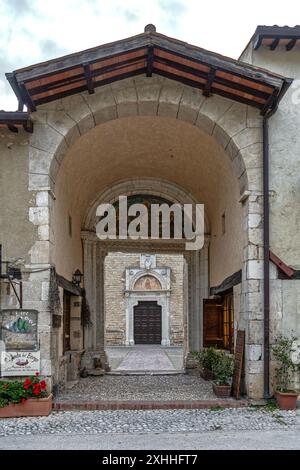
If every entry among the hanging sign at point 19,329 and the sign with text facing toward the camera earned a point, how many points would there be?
2

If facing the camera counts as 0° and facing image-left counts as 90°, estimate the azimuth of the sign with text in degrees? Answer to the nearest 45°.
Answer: approximately 0°

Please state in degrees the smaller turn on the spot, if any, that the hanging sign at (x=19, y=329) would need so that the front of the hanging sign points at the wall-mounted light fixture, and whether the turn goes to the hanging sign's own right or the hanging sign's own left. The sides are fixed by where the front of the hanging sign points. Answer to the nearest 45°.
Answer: approximately 180°

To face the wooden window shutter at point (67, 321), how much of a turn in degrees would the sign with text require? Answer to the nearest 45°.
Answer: approximately 180°

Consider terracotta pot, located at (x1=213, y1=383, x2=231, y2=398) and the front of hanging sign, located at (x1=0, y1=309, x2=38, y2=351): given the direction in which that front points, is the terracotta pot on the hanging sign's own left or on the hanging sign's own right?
on the hanging sign's own left

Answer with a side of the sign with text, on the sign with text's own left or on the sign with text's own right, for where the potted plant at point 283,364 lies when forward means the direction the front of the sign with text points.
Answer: on the sign with text's own left
